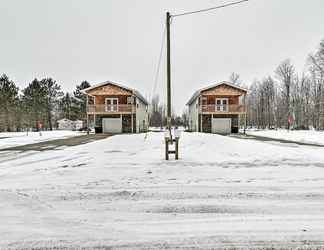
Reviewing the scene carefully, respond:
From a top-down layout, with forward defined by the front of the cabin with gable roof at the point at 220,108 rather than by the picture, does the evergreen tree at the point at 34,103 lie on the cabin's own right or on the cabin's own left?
on the cabin's own right

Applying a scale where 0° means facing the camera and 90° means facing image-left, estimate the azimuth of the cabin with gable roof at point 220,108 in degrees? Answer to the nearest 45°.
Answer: approximately 0°

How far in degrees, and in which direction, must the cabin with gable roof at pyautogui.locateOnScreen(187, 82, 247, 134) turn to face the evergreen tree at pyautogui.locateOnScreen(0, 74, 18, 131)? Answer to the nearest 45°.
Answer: approximately 90° to its right

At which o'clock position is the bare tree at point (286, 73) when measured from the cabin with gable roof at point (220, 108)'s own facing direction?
The bare tree is roughly at 7 o'clock from the cabin with gable roof.

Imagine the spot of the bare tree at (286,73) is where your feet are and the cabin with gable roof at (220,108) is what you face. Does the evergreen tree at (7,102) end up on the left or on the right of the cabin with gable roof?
right
